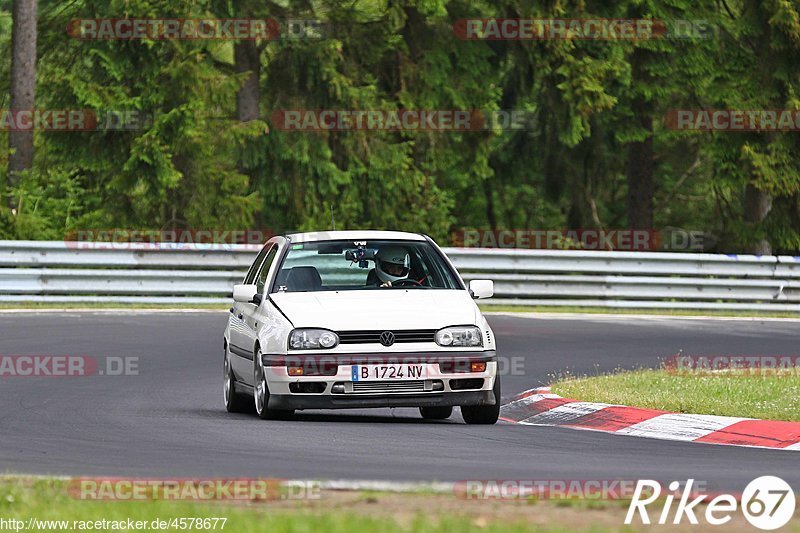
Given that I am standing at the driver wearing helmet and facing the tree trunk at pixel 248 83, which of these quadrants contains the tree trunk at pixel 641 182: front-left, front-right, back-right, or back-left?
front-right

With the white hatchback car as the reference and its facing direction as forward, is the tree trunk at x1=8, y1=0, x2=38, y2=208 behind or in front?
behind

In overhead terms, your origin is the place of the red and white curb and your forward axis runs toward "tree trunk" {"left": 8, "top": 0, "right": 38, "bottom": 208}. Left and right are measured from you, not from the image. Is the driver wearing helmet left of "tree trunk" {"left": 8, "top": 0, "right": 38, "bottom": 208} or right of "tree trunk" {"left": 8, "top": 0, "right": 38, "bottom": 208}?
left

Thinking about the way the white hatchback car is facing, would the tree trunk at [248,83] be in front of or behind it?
behind

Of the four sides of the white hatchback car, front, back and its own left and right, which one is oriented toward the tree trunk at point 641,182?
back

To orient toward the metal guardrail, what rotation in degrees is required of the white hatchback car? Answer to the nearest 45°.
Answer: approximately 180°

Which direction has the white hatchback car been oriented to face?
toward the camera

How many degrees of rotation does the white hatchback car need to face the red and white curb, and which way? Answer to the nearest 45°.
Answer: approximately 90° to its left
